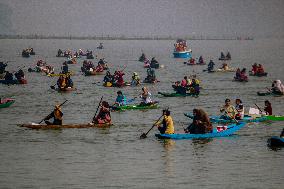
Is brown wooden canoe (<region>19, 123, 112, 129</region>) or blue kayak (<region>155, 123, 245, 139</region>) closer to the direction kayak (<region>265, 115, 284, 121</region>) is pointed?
the brown wooden canoe

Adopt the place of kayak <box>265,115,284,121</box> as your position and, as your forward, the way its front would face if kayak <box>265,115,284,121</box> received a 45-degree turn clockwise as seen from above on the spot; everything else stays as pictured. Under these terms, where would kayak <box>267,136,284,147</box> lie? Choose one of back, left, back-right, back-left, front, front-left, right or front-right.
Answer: back-left

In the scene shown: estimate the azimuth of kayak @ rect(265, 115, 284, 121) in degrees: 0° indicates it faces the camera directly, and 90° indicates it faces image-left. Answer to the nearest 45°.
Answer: approximately 90°
